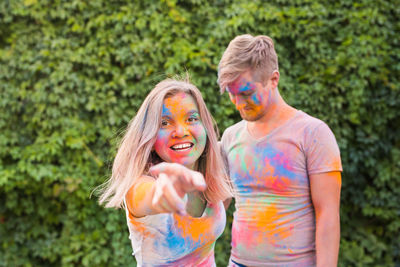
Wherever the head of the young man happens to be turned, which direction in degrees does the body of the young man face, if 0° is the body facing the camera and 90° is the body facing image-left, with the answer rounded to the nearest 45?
approximately 45°
